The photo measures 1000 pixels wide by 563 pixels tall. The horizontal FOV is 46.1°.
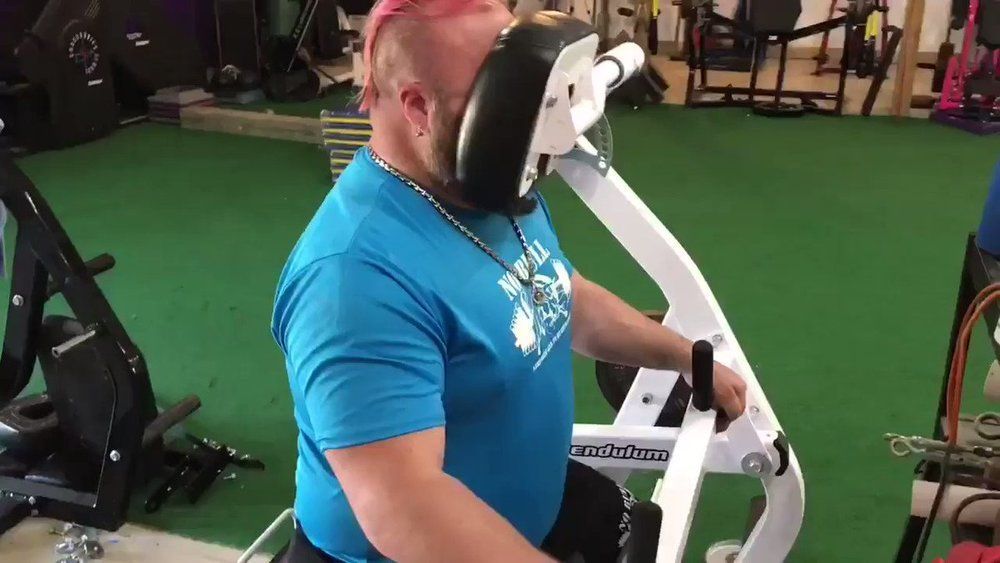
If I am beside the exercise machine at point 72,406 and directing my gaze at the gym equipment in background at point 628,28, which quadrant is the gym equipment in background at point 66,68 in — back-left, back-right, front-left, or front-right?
front-left

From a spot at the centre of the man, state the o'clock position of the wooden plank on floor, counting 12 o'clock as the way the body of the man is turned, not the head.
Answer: The wooden plank on floor is roughly at 7 o'clock from the man.

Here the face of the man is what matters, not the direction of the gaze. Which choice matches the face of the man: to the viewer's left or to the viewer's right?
to the viewer's right

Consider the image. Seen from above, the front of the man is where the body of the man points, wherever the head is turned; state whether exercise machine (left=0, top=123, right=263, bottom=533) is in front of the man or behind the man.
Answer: behind

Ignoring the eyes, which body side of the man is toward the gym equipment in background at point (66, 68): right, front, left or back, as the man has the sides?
back
